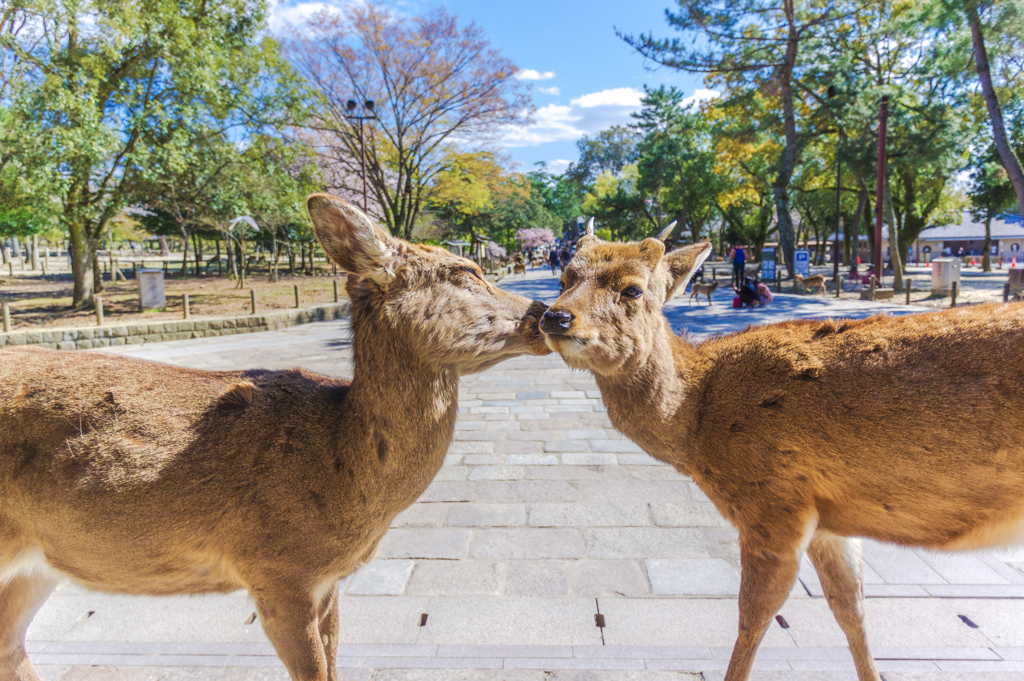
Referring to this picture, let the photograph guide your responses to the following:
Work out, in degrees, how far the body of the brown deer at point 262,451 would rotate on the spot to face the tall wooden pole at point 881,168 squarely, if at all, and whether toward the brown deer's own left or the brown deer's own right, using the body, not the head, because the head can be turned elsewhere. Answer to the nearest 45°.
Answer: approximately 45° to the brown deer's own left

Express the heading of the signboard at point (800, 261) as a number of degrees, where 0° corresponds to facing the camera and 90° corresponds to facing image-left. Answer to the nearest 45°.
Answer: approximately 0°

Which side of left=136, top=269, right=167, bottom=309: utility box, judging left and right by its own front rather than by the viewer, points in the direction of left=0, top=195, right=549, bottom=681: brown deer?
front

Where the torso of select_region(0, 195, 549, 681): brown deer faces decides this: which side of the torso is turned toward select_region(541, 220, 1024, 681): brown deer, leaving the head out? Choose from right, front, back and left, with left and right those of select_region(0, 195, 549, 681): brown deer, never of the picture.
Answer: front

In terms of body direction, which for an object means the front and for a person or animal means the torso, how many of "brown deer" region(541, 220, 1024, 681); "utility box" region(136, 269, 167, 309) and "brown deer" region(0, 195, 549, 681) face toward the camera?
1

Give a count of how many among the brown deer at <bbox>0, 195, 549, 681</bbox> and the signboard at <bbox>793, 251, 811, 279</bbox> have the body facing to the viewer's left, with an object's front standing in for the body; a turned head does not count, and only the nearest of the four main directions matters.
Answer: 0

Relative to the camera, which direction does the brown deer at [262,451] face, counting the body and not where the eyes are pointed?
to the viewer's right

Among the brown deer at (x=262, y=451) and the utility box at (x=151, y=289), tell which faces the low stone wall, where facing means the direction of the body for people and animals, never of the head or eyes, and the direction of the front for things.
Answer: the utility box
